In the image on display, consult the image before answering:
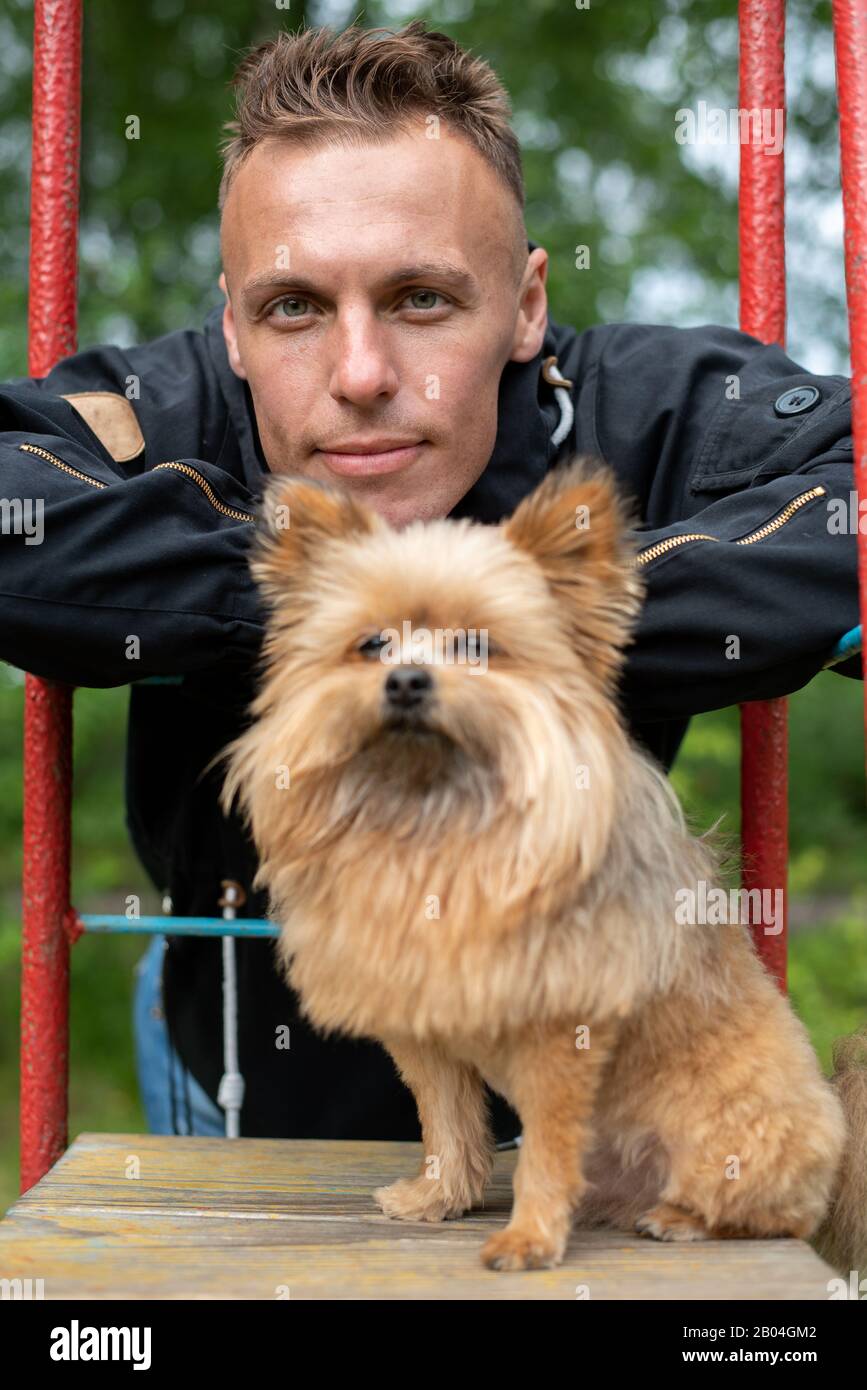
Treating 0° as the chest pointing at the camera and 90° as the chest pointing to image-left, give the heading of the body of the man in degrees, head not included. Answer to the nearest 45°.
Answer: approximately 0°
